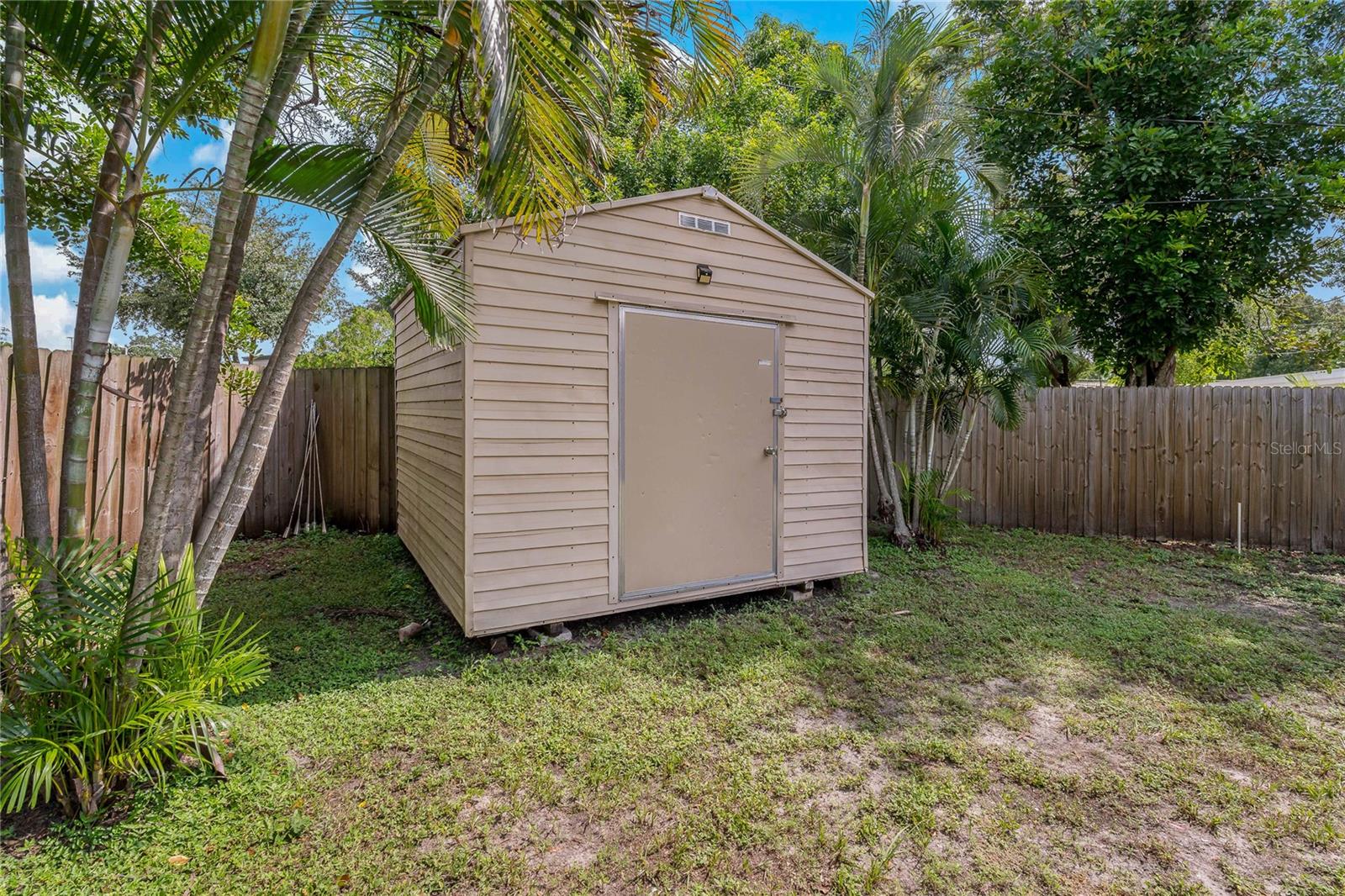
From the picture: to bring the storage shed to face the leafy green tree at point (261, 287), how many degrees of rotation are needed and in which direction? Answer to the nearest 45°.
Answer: approximately 180°

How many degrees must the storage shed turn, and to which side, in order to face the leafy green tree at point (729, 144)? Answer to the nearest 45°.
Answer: approximately 135° to its left

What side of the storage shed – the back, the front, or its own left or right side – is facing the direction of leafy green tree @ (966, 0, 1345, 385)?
left

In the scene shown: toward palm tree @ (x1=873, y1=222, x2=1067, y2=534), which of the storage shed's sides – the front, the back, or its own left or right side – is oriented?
left

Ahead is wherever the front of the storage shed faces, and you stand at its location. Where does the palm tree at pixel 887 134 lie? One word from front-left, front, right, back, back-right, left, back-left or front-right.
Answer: left

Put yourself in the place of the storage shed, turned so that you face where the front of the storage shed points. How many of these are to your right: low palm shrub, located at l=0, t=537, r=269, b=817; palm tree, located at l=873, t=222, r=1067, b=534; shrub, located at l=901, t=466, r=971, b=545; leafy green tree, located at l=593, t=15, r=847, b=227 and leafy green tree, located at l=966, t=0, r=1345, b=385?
1

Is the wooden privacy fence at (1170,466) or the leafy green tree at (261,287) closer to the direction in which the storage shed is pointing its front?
the wooden privacy fence

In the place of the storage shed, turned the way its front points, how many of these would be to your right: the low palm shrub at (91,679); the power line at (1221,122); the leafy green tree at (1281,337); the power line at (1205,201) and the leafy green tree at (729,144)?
1

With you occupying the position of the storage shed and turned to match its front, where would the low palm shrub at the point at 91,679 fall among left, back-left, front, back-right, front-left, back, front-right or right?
right

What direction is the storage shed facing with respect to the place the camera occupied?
facing the viewer and to the right of the viewer

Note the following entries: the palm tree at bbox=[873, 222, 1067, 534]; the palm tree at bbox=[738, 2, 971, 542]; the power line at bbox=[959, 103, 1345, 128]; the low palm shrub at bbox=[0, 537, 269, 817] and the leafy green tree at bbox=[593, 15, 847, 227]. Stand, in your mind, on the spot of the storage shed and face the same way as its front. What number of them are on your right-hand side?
1

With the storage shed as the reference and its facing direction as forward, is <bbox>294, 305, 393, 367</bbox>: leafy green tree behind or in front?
behind
